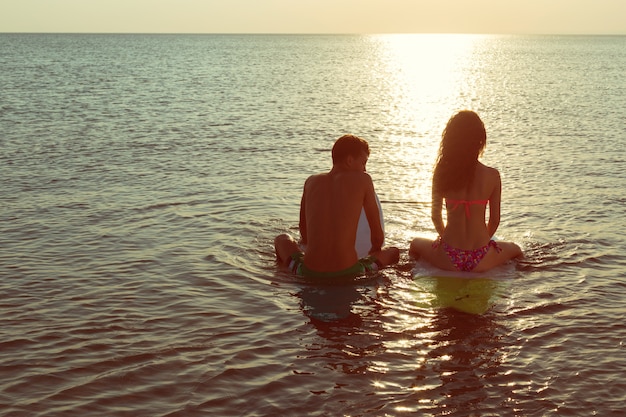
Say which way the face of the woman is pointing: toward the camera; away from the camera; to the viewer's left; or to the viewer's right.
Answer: away from the camera

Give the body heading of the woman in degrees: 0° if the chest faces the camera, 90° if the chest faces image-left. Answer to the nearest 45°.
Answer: approximately 180°
